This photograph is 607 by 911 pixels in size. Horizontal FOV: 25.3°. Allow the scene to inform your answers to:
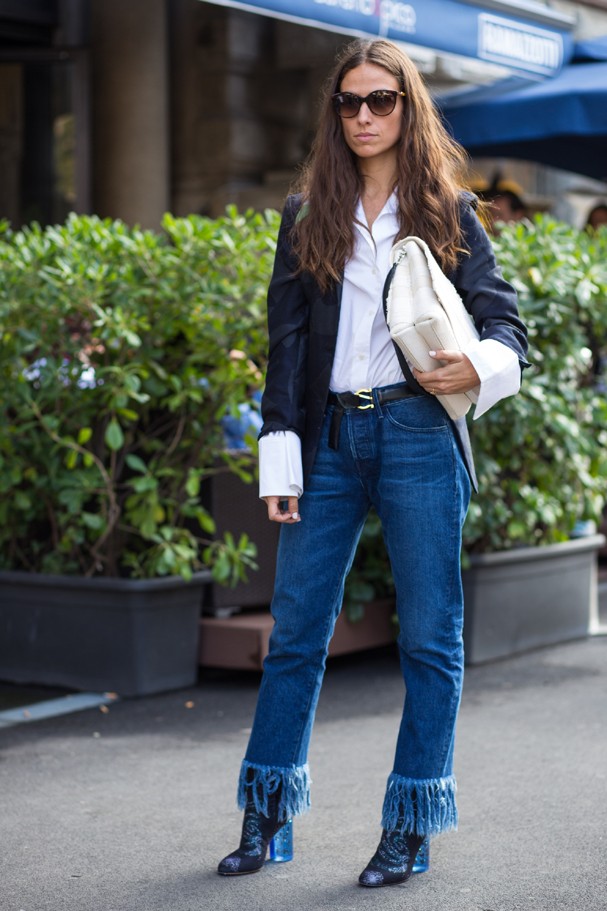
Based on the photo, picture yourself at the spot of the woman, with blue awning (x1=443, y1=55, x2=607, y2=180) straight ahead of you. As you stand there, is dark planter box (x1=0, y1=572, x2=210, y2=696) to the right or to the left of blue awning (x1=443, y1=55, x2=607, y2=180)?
left

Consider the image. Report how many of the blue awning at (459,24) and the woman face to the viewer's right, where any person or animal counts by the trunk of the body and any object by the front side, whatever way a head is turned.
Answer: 0

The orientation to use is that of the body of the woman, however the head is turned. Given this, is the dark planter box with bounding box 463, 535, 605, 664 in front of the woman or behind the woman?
behind

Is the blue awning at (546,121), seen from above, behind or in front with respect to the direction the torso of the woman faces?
behind

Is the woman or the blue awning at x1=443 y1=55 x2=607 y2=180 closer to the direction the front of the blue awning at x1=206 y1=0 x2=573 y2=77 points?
the woman

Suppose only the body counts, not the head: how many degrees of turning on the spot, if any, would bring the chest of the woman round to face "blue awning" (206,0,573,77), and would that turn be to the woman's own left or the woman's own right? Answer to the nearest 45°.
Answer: approximately 135° to the woman's own right

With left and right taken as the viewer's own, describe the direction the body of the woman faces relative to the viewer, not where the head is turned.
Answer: facing the viewer and to the left of the viewer
